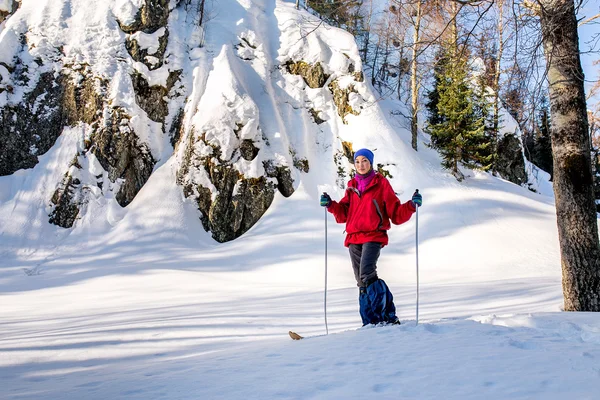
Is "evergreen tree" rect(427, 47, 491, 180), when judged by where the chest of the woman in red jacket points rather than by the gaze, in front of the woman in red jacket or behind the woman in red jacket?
behind

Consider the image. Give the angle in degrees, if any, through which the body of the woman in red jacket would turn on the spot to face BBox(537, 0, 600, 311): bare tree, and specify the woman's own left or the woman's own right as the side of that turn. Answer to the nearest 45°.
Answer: approximately 135° to the woman's own left

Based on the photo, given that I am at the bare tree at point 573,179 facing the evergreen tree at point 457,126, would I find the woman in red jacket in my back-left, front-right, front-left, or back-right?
back-left

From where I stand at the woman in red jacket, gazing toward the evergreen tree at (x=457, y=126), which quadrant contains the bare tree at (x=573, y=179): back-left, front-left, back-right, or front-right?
front-right

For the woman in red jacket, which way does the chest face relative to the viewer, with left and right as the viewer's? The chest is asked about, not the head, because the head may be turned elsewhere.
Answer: facing the viewer and to the left of the viewer

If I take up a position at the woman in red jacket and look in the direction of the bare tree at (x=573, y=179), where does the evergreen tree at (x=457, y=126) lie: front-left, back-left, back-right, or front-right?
front-left
